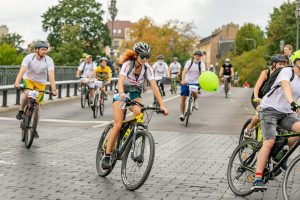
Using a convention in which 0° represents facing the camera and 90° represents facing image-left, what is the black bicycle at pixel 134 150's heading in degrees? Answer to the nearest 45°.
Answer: approximately 315°

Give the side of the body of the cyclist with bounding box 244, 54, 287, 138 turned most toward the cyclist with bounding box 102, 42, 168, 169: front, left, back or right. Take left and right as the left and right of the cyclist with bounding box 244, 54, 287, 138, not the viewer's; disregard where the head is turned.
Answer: right

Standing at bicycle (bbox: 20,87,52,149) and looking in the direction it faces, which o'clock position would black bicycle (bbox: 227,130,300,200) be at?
The black bicycle is roughly at 11 o'clock from the bicycle.

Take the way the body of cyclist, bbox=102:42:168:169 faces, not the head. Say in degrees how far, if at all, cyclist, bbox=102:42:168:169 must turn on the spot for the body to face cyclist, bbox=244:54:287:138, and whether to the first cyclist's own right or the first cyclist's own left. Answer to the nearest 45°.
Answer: approximately 90° to the first cyclist's own left

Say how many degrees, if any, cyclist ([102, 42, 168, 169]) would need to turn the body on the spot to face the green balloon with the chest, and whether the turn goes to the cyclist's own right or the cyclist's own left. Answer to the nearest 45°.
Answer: approximately 135° to the cyclist's own left

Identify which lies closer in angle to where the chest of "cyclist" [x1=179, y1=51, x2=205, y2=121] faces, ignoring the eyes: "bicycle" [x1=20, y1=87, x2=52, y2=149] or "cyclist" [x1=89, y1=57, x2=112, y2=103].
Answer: the bicycle

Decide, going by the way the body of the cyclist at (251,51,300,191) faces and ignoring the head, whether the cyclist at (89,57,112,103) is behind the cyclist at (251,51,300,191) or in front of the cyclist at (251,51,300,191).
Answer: behind

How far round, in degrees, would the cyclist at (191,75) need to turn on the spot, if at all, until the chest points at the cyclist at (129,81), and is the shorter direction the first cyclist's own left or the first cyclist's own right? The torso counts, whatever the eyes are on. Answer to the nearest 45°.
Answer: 0° — they already face them
